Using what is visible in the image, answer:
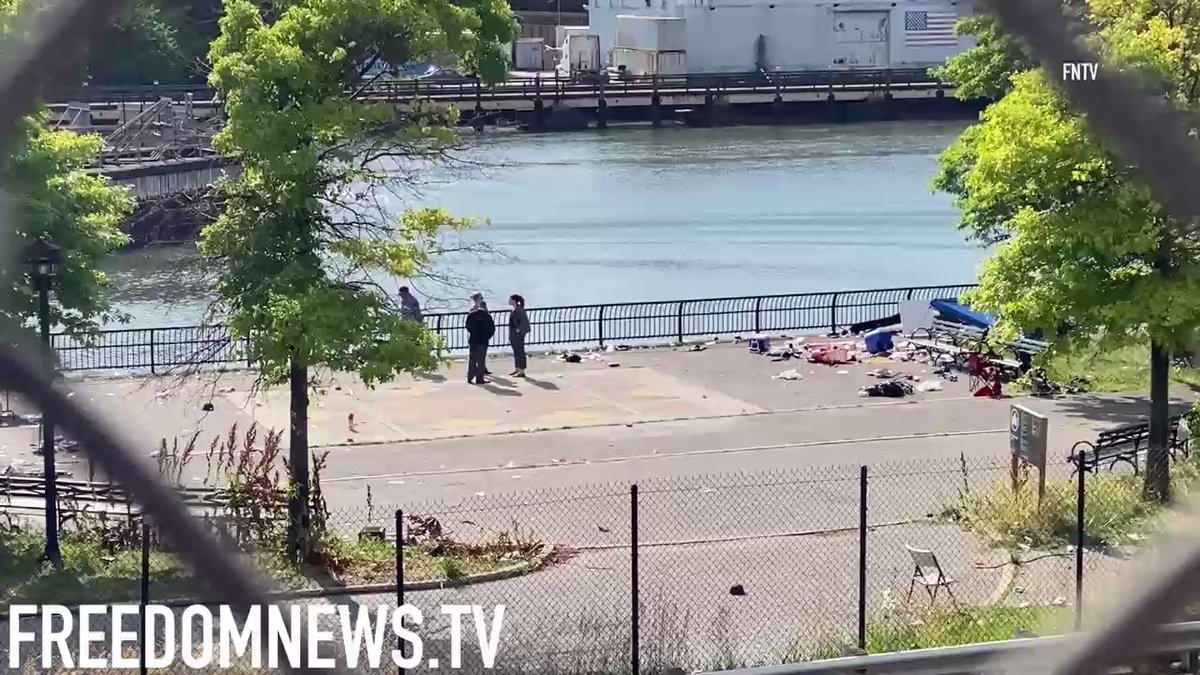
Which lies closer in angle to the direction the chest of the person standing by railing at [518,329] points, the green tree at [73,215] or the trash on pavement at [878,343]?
the green tree

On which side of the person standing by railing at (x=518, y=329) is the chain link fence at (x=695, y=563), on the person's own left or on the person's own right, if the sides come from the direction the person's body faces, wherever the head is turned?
on the person's own left

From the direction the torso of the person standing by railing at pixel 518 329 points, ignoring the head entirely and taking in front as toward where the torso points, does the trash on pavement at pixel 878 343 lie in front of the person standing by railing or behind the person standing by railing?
behind

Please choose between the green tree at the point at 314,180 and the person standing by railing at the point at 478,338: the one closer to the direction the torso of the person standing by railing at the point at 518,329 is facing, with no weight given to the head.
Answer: the person standing by railing

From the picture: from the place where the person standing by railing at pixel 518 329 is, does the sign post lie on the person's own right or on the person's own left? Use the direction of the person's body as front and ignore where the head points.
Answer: on the person's own left

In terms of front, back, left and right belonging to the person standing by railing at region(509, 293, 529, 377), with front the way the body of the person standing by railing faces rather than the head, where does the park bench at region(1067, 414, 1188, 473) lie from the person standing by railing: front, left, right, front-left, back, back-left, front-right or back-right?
back-left

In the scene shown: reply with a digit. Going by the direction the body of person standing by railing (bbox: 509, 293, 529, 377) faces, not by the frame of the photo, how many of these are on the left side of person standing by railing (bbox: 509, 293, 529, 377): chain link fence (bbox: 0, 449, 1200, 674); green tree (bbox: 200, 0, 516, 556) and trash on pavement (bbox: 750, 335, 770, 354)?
2

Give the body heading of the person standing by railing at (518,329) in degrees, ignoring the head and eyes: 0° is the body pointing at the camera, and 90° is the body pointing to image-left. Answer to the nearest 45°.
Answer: approximately 90°

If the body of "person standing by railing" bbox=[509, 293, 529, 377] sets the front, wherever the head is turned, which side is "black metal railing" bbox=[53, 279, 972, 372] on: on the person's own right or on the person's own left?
on the person's own right

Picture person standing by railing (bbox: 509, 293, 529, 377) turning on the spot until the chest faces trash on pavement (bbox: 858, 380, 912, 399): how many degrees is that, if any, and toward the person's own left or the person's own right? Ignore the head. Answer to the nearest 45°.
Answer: approximately 180°

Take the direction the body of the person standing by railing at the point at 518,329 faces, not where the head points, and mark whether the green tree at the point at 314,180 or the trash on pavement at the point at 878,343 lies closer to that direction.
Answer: the green tree

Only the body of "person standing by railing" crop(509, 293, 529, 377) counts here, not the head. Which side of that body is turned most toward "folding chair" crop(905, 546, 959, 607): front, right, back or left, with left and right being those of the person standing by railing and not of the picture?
left
